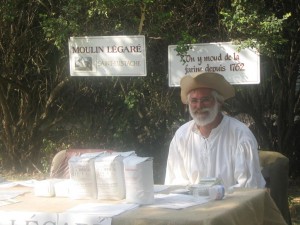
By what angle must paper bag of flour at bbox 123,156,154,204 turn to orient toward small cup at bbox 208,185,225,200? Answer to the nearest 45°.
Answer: approximately 135° to its left

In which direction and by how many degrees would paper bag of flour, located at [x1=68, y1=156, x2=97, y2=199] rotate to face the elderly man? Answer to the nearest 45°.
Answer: approximately 135° to its left

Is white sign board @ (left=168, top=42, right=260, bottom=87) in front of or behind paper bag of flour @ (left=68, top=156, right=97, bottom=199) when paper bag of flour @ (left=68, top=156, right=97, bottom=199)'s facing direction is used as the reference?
behind

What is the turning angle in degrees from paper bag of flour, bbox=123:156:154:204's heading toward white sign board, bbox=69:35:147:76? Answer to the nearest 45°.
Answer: approximately 135° to its right

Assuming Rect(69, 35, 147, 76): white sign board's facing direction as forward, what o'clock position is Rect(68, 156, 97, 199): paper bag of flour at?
The paper bag of flour is roughly at 12 o'clock from the white sign board.

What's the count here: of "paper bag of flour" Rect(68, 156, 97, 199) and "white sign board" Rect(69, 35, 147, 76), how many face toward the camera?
2

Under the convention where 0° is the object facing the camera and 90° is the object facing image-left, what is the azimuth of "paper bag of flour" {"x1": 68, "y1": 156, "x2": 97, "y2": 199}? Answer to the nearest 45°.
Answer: approximately 0°

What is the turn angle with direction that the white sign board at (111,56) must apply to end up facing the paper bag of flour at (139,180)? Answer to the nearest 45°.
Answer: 0° — it already faces it

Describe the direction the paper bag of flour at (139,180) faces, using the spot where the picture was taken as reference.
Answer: facing the viewer and to the left of the viewer

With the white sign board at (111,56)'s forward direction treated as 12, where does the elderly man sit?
The elderly man is roughly at 11 o'clock from the white sign board.
